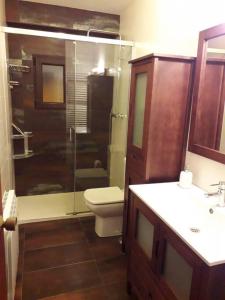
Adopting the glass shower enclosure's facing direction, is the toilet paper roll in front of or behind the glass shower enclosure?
in front

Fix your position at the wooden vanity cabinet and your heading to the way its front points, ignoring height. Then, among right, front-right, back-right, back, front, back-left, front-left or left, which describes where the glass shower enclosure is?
right

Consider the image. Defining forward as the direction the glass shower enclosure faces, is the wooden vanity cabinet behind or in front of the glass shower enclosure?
in front

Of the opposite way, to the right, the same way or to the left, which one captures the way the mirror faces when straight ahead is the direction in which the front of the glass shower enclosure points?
to the right

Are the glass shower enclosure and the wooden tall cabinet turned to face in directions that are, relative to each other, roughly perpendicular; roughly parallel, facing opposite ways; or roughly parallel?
roughly perpendicular

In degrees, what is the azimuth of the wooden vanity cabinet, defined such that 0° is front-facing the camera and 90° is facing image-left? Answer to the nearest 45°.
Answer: approximately 45°

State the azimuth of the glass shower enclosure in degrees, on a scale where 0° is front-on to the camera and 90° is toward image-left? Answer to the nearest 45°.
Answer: approximately 0°

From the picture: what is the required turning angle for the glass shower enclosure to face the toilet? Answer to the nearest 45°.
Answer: approximately 45° to its left

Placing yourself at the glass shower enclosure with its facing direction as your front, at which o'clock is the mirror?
The mirror is roughly at 11 o'clock from the glass shower enclosure.
